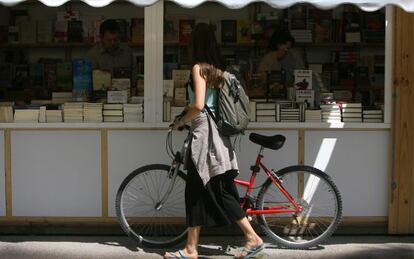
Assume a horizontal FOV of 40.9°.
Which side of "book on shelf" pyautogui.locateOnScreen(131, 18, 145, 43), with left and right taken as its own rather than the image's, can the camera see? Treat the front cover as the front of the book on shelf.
front

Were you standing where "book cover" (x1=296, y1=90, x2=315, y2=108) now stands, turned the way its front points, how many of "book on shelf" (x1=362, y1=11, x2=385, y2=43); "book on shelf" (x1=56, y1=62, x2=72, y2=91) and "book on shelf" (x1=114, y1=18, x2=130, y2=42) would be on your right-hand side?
2

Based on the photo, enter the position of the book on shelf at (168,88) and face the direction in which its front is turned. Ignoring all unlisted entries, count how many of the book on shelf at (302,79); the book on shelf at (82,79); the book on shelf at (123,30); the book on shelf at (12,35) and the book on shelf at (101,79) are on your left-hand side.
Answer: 1

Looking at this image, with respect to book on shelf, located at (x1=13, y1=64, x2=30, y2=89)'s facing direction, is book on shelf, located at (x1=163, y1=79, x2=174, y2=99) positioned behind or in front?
in front

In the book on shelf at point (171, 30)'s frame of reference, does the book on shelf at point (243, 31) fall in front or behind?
behind

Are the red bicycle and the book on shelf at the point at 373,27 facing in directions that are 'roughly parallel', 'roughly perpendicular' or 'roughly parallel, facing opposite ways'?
roughly perpendicular

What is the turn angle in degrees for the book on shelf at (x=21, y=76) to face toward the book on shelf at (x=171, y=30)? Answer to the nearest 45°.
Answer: approximately 45° to its left

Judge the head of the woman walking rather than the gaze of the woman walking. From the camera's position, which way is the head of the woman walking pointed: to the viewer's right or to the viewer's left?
to the viewer's left

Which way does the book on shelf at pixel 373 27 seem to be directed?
toward the camera

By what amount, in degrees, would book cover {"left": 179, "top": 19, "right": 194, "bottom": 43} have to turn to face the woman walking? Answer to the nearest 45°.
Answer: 0° — it already faces them

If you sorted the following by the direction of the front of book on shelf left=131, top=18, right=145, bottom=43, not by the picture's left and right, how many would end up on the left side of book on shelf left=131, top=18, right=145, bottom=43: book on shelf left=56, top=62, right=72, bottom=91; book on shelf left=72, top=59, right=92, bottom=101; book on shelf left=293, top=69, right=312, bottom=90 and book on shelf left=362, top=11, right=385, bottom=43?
2

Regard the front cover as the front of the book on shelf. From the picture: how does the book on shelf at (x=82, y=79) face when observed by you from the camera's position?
facing the viewer

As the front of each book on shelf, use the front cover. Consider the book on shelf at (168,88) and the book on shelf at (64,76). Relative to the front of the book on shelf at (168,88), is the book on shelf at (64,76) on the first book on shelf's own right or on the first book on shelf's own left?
on the first book on shelf's own right
